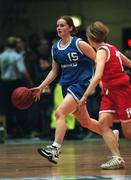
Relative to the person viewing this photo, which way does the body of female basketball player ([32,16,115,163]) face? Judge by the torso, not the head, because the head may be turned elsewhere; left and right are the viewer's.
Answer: facing the viewer and to the left of the viewer

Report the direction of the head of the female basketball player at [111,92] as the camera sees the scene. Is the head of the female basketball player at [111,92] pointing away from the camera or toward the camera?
away from the camera

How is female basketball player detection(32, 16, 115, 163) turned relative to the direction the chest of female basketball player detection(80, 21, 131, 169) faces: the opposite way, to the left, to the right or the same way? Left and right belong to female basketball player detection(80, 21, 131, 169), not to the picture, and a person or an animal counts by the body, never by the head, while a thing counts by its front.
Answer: to the left

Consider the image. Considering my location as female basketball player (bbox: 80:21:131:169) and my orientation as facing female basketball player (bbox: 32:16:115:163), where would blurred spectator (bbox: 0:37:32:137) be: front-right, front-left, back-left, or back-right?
front-right

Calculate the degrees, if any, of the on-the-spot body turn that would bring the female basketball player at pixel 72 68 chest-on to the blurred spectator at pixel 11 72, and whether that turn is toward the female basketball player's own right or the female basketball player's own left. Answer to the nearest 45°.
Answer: approximately 135° to the female basketball player's own right

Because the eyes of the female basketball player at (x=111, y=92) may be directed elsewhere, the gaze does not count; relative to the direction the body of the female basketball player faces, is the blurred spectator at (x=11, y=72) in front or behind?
in front

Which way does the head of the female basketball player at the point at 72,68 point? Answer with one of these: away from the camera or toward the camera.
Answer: toward the camera

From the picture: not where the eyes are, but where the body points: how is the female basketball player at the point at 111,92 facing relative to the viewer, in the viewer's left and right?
facing away from the viewer and to the left of the viewer

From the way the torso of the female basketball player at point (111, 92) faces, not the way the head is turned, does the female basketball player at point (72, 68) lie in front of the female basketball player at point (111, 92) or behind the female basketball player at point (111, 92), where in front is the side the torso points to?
in front

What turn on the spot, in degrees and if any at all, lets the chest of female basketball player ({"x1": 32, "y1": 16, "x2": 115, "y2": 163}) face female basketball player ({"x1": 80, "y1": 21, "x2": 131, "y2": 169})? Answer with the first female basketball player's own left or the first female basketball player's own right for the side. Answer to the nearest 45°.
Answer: approximately 90° to the first female basketball player's own left

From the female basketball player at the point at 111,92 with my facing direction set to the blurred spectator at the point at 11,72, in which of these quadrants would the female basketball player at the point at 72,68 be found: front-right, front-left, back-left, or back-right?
front-left

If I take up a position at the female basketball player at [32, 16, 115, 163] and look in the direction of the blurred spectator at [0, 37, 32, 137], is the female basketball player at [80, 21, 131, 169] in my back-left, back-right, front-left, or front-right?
back-right
